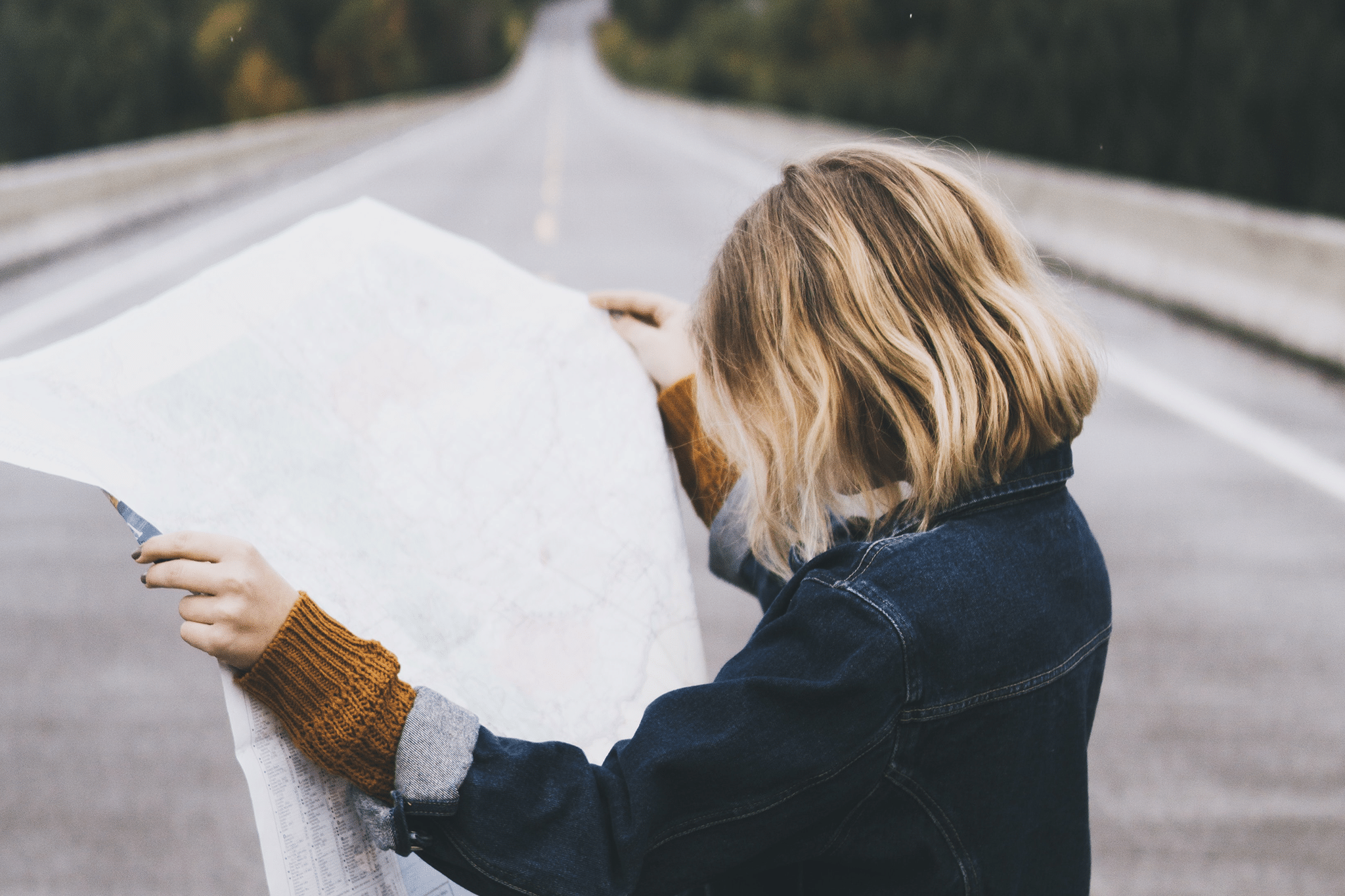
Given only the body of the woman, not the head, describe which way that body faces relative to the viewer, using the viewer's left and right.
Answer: facing away from the viewer and to the left of the viewer

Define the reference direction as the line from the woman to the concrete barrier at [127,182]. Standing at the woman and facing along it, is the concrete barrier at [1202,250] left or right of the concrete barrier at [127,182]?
right

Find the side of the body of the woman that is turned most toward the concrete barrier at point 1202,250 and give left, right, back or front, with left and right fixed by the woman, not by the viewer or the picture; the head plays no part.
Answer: right

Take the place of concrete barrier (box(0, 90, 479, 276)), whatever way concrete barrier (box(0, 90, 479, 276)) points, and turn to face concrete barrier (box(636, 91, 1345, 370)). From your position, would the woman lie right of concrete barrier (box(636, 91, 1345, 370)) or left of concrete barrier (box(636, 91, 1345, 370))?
right

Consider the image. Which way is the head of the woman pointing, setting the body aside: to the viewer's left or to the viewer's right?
to the viewer's left
